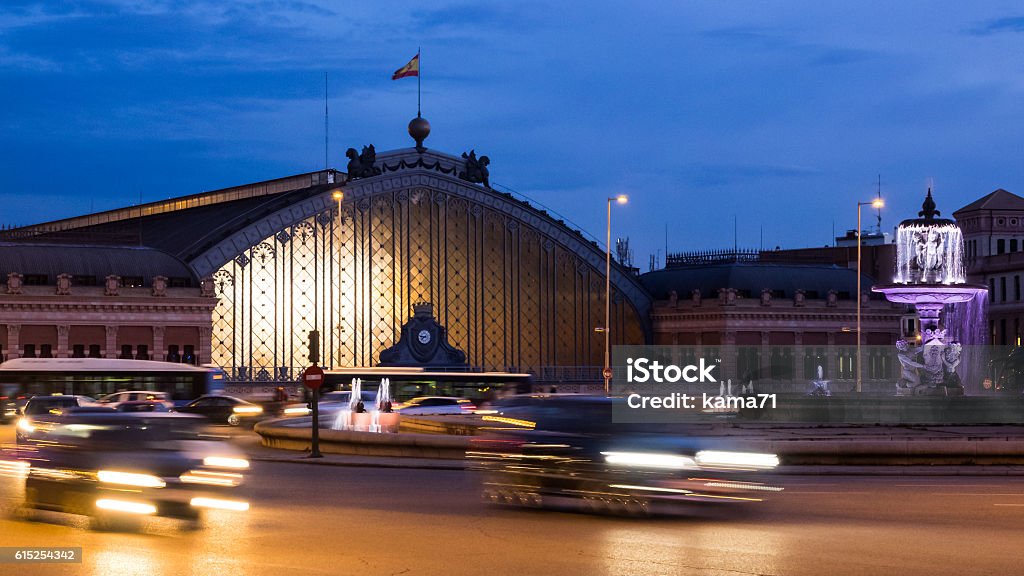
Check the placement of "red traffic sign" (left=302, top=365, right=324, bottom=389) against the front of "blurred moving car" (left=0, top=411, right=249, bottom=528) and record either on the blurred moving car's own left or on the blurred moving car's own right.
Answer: on the blurred moving car's own left

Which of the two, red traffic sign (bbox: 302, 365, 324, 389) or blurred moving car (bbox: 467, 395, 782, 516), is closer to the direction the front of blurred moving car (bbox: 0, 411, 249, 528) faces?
the blurred moving car

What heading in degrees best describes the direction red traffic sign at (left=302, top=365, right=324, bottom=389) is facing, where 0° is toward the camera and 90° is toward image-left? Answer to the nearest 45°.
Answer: approximately 0°

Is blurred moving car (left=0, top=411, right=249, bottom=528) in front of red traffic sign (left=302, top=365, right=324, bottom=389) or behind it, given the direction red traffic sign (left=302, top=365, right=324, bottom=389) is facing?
in front

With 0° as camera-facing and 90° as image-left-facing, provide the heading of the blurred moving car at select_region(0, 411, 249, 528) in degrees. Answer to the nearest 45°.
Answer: approximately 315°

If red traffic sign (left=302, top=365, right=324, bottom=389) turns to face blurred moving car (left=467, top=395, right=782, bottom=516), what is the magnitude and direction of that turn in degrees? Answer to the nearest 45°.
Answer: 0° — it already faces it

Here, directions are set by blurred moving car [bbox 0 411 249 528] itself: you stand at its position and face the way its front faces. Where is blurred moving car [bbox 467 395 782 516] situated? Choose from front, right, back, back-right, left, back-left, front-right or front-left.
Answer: front-left
